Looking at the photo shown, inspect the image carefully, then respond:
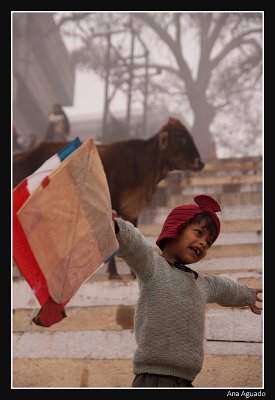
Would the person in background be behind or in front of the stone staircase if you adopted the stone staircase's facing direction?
behind

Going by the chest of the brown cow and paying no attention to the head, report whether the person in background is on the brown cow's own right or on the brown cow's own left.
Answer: on the brown cow's own left

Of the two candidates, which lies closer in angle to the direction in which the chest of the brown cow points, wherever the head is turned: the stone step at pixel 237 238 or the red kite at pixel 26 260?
the stone step

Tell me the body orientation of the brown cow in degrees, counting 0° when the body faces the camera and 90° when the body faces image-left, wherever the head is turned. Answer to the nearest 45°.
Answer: approximately 270°
